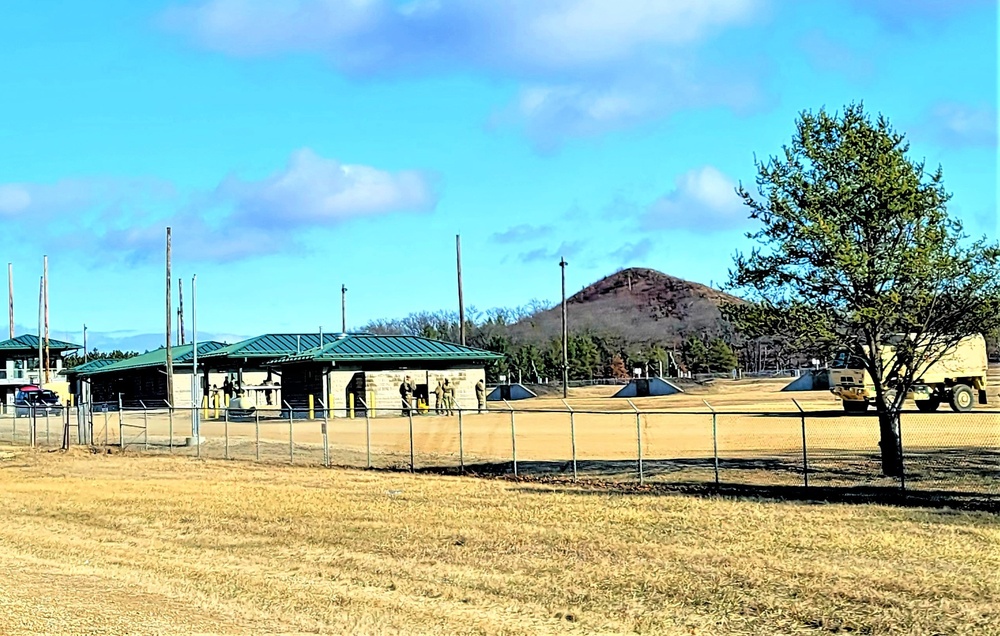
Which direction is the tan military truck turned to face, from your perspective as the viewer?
facing the viewer and to the left of the viewer
